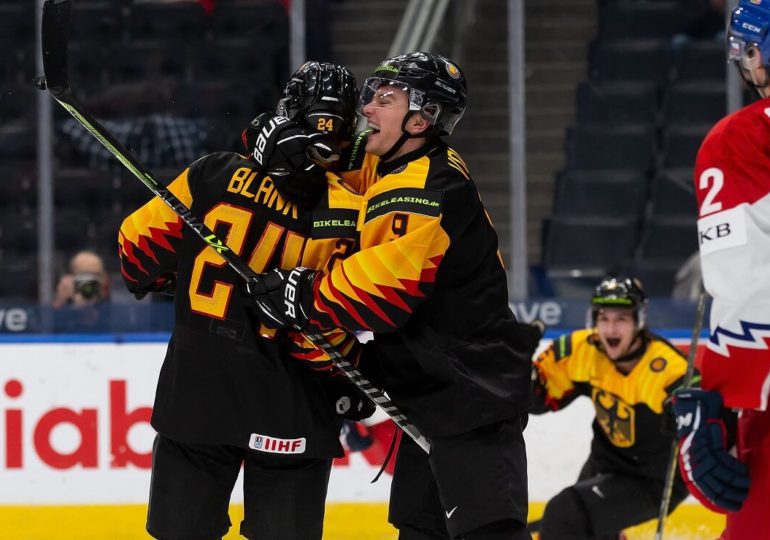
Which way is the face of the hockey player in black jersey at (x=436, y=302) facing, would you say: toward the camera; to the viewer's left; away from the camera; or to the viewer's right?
to the viewer's left

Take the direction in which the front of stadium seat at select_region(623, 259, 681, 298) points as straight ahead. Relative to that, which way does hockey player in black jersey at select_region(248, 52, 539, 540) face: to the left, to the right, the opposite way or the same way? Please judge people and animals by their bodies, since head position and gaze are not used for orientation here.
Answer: to the right

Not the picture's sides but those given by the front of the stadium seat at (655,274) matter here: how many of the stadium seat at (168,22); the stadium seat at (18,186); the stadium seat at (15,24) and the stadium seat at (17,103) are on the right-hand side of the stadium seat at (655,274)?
4

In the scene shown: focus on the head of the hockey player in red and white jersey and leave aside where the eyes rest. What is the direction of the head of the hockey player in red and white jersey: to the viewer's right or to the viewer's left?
to the viewer's left

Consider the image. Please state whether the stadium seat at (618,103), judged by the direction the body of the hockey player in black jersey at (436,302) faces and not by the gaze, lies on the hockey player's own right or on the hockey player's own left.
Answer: on the hockey player's own right

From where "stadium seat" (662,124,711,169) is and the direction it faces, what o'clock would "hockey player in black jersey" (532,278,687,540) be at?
The hockey player in black jersey is roughly at 12 o'clock from the stadium seat.

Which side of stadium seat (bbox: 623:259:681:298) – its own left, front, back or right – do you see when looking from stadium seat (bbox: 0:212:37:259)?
right

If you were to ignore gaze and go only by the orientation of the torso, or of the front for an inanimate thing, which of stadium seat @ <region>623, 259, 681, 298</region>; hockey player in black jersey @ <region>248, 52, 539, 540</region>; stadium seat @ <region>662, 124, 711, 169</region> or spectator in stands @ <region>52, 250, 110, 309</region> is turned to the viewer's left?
the hockey player in black jersey

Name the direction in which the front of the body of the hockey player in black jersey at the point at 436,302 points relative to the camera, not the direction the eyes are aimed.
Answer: to the viewer's left

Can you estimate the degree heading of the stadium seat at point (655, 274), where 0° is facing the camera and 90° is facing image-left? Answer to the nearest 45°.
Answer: approximately 0°
